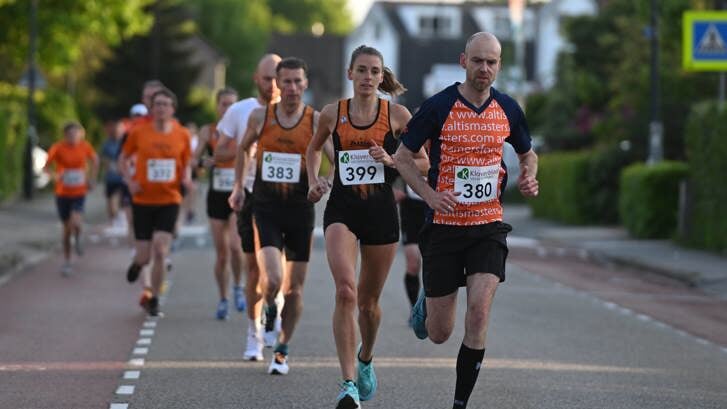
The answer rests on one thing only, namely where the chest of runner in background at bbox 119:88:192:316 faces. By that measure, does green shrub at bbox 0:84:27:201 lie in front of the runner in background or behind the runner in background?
behind

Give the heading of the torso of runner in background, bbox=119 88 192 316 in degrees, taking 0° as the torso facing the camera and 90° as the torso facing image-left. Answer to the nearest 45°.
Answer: approximately 0°

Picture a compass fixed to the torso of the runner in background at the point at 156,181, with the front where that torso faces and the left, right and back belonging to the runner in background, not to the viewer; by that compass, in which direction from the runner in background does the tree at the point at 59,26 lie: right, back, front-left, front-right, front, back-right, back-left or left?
back

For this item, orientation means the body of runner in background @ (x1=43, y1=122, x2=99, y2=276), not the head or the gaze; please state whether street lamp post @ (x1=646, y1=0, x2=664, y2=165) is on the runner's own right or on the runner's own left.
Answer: on the runner's own left

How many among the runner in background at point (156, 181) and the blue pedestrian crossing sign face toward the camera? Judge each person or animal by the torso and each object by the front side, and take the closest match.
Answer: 2

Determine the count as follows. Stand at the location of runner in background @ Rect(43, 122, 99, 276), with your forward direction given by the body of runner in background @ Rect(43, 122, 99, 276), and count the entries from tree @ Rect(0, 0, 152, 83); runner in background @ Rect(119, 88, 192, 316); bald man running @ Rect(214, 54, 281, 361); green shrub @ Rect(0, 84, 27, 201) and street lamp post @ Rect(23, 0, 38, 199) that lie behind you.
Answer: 3

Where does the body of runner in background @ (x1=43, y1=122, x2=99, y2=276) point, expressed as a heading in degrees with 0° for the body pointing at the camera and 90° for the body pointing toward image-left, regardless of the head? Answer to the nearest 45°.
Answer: approximately 0°

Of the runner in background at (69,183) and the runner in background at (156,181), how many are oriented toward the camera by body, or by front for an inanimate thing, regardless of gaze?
2
